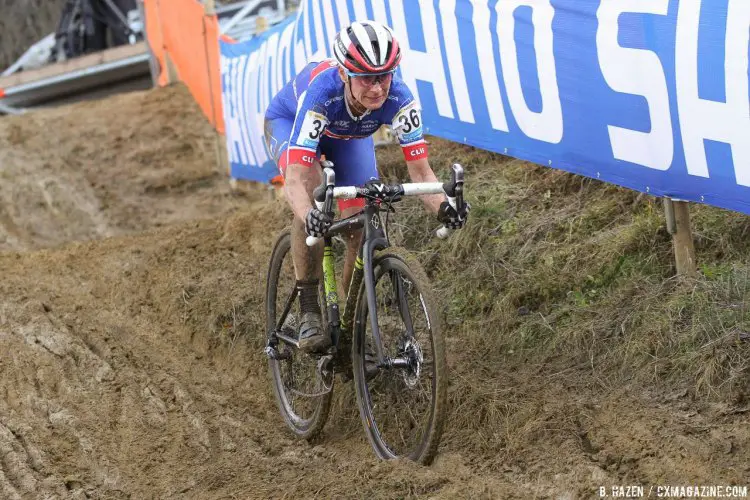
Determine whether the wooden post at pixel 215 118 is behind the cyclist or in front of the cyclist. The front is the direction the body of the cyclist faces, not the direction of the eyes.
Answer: behind

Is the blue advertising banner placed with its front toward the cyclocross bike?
yes

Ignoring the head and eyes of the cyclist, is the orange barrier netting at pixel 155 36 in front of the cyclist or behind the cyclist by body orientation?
behind

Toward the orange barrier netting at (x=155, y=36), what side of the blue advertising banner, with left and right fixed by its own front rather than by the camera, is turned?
right

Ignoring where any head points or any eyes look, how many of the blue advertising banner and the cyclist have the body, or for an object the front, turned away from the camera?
0

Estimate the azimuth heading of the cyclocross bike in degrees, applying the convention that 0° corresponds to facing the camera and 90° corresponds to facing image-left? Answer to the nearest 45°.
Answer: approximately 315°

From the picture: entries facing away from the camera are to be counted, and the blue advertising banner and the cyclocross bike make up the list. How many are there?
0
